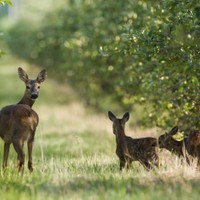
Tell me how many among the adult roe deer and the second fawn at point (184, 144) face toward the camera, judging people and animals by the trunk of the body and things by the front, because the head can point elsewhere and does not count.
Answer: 0

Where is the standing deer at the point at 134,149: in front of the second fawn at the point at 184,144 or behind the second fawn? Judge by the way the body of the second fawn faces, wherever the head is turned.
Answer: in front

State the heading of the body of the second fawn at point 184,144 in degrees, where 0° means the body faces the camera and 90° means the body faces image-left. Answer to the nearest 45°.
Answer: approximately 90°
